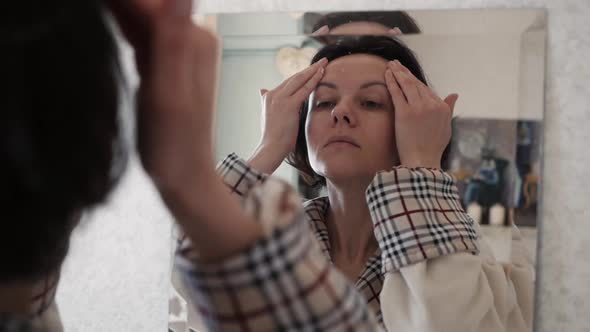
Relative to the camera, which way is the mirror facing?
toward the camera
